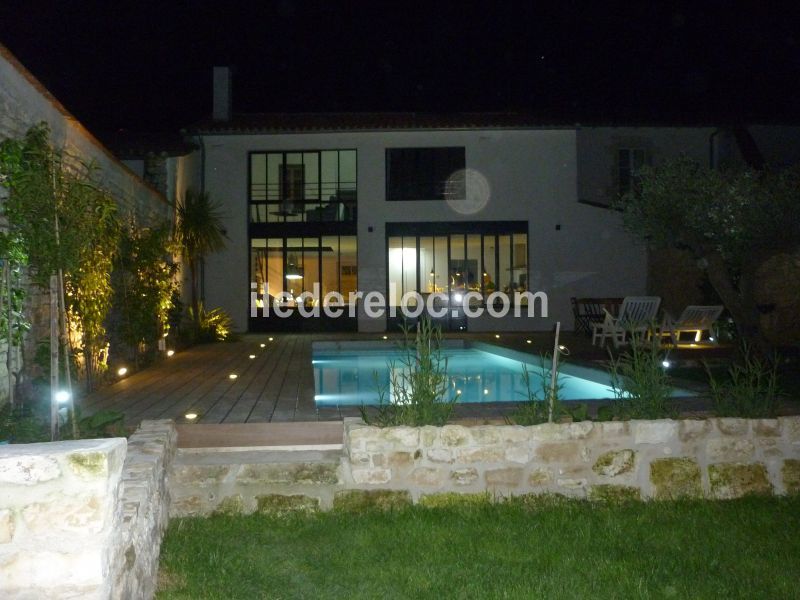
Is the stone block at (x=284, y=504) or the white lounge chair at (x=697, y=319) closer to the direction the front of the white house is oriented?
the stone block

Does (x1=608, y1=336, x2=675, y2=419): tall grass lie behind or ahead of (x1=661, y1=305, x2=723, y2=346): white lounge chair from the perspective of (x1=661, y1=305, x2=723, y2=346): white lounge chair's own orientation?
ahead

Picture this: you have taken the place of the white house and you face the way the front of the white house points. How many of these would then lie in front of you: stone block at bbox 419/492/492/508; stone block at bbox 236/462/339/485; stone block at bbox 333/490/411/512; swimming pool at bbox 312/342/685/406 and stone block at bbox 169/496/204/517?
5

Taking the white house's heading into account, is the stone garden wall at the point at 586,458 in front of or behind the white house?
in front

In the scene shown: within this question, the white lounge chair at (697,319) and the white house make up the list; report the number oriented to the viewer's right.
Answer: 0

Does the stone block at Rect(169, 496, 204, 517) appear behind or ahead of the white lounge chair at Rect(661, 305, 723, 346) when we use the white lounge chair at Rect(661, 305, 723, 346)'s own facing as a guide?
ahead

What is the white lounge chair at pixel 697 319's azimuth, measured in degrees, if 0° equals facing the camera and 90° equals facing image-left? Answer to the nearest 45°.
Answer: approximately 45°

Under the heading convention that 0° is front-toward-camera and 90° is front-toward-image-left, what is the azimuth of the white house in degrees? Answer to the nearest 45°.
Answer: approximately 0°

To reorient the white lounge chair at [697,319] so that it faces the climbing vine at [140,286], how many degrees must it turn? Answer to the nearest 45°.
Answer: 0° — it already faces it

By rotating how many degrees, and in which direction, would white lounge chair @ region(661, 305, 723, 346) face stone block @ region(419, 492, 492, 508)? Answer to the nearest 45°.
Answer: approximately 45° to its left

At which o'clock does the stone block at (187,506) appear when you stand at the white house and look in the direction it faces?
The stone block is roughly at 12 o'clock from the white house.
